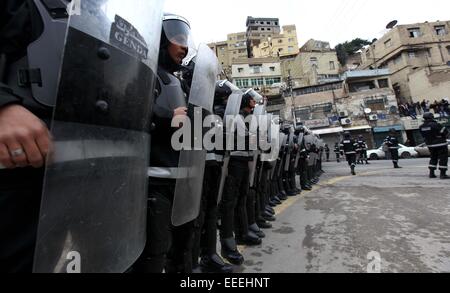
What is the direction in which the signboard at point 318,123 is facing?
toward the camera

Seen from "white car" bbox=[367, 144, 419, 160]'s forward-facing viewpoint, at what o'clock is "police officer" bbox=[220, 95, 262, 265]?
The police officer is roughly at 9 o'clock from the white car.

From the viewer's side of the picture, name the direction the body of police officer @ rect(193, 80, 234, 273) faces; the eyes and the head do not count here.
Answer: to the viewer's right

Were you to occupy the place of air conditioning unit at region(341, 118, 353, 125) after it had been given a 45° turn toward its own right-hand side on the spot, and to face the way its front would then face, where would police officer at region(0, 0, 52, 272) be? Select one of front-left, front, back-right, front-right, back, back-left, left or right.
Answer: front-left

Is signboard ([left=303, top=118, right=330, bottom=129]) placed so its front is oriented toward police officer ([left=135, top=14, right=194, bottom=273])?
yes

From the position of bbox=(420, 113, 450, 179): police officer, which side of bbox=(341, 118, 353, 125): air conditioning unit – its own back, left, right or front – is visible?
front

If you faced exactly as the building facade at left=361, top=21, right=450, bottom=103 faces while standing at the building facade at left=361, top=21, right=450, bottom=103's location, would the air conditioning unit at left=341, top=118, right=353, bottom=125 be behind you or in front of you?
in front

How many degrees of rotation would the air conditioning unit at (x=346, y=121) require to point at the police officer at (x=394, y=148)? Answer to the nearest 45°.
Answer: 0° — it already faces them

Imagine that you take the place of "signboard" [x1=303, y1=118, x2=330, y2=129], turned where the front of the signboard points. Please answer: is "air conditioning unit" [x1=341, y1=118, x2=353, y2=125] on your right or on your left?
on your left

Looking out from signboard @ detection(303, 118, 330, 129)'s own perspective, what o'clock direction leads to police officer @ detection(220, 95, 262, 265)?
The police officer is roughly at 12 o'clock from the signboard.

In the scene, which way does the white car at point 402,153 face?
to the viewer's left
